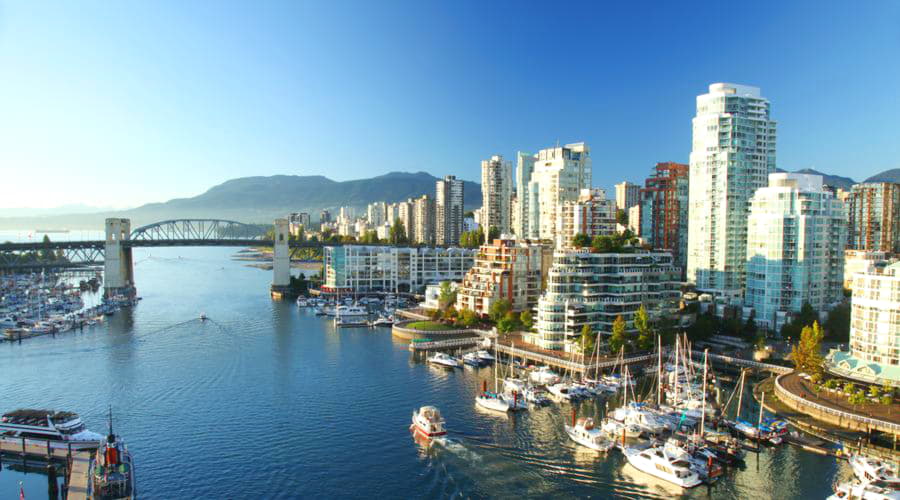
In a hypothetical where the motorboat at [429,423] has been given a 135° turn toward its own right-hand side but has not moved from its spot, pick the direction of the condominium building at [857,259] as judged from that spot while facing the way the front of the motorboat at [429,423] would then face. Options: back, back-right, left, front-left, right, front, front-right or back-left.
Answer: front-left

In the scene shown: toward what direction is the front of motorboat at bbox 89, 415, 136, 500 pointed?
away from the camera

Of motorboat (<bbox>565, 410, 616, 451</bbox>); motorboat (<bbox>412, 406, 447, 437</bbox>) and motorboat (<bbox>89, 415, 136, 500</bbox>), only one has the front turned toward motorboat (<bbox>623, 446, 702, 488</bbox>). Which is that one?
motorboat (<bbox>565, 410, 616, 451</bbox>)

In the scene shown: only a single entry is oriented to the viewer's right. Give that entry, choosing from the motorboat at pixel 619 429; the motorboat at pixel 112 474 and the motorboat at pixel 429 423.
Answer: the motorboat at pixel 619 429

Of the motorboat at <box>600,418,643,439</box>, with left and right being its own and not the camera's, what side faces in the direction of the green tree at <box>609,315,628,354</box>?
left

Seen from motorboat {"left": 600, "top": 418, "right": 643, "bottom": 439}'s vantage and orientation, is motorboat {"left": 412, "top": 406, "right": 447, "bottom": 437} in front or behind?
in front

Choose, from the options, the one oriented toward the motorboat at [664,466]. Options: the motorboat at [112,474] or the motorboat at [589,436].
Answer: the motorboat at [589,436]

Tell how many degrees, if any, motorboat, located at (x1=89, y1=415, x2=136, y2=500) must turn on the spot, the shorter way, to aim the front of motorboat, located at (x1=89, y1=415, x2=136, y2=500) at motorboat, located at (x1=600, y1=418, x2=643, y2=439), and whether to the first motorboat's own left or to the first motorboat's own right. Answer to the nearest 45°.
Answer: approximately 90° to the first motorboat's own right

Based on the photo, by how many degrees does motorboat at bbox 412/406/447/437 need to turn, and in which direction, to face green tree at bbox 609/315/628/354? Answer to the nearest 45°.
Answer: approximately 90° to its right

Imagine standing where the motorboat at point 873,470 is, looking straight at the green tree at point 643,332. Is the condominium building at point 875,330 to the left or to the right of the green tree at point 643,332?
right
